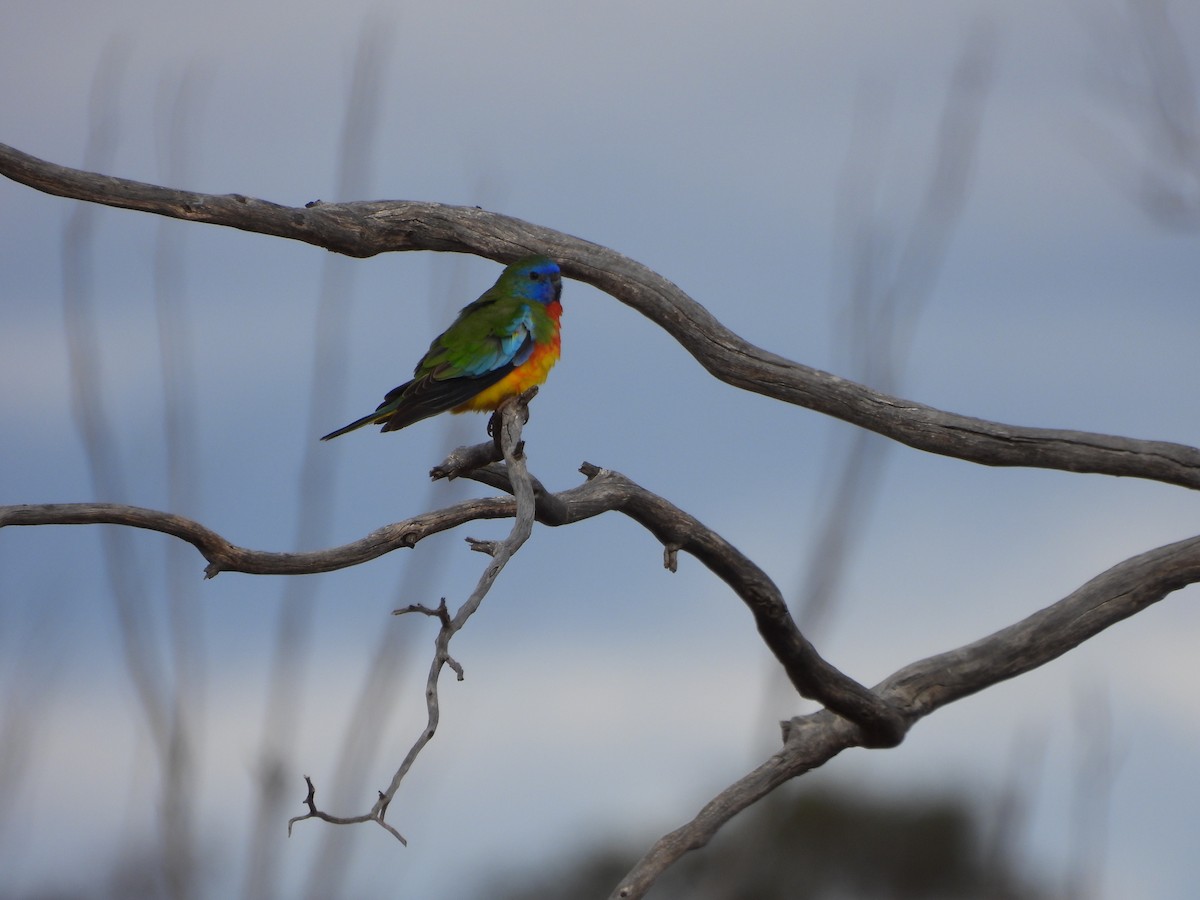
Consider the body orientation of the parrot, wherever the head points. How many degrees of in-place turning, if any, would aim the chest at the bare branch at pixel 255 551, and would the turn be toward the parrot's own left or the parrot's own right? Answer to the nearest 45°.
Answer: approximately 135° to the parrot's own right

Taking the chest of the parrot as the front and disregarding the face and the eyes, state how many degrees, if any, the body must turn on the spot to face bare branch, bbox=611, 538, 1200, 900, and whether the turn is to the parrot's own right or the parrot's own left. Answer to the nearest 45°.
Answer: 0° — it already faces it

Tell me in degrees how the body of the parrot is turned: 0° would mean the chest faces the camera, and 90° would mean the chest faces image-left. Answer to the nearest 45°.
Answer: approximately 270°
